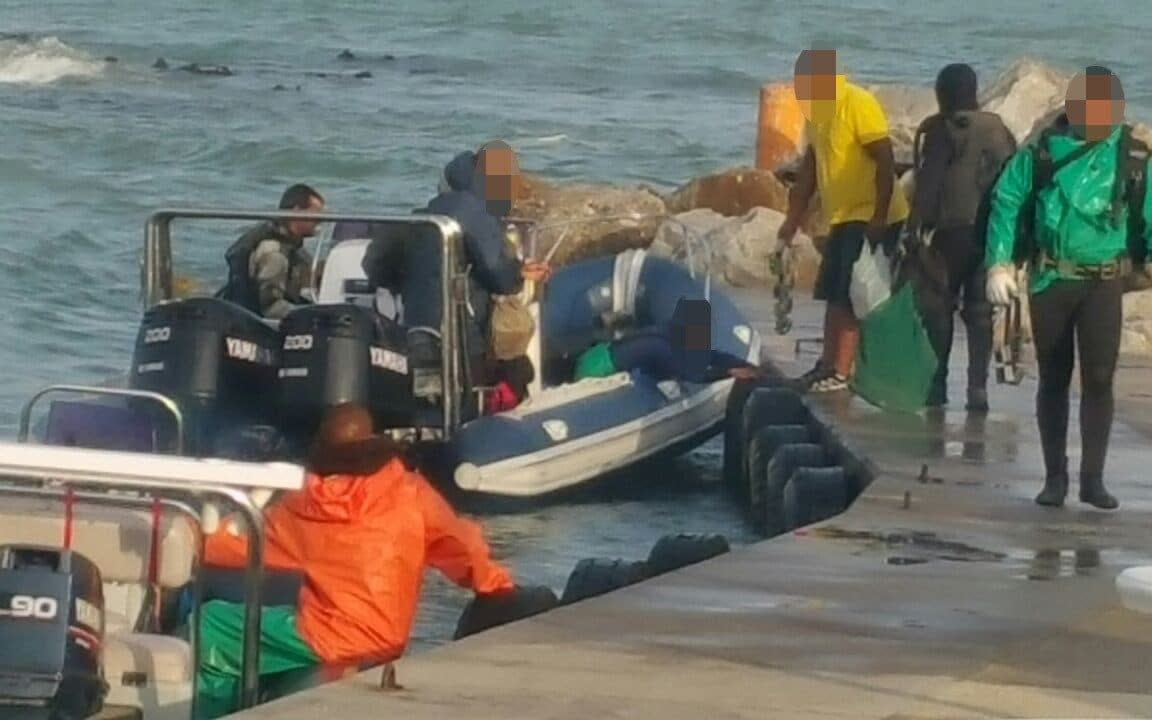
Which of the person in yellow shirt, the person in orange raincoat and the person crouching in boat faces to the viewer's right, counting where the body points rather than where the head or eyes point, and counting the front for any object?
the person crouching in boat

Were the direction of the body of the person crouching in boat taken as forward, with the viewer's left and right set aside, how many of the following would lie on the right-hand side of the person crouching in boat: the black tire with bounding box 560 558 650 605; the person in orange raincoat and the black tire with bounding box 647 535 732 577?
3

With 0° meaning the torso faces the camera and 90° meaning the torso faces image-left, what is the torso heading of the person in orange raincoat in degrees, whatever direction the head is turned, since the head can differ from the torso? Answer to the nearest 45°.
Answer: approximately 135°

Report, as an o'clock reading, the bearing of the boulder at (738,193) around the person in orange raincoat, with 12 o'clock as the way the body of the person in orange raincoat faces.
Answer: The boulder is roughly at 2 o'clock from the person in orange raincoat.

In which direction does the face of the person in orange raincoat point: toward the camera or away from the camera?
away from the camera

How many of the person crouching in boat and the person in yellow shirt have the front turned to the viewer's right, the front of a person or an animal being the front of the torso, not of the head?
1

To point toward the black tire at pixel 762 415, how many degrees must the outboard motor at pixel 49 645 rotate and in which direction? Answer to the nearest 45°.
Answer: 0° — it already faces it

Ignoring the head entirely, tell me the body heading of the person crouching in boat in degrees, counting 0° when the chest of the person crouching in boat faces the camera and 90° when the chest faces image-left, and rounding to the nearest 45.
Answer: approximately 270°

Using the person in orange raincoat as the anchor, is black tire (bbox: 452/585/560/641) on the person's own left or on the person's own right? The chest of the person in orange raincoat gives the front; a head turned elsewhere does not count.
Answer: on the person's own right

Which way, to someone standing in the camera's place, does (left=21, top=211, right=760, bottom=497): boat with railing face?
facing away from the viewer and to the right of the viewer

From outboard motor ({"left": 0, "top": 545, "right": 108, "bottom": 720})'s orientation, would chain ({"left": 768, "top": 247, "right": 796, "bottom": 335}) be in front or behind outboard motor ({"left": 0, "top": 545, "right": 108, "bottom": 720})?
in front

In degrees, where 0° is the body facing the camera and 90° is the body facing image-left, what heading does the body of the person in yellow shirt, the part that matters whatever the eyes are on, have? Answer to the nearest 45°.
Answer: approximately 45°

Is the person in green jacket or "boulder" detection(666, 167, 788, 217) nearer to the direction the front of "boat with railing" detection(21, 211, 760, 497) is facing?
the boulder

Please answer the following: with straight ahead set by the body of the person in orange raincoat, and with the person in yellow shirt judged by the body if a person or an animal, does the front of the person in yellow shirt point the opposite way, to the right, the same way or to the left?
to the left

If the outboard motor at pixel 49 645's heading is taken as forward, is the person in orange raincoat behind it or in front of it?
in front

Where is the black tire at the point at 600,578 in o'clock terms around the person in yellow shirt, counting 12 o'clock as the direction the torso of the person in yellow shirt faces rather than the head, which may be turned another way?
The black tire is roughly at 11 o'clock from the person in yellow shirt.
